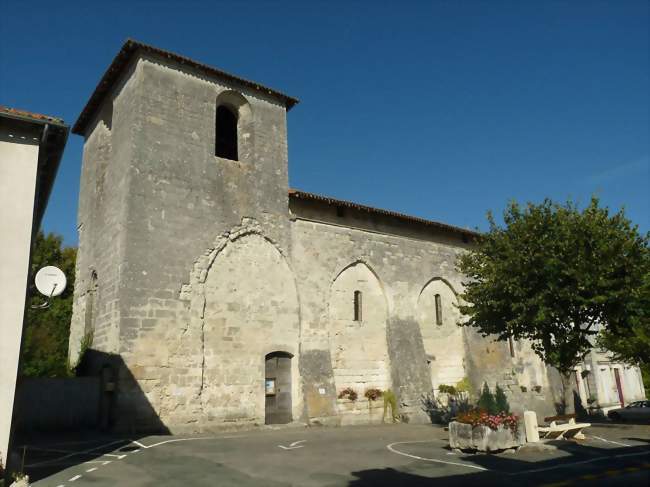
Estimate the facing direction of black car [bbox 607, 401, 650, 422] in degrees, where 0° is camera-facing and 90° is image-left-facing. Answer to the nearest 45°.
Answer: approximately 90°

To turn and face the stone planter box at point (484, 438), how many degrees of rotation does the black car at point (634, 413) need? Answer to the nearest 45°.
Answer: approximately 90° to its left

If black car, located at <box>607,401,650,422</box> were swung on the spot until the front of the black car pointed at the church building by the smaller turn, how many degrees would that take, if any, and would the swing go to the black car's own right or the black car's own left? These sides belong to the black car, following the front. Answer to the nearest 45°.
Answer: approximately 45° to the black car's own left

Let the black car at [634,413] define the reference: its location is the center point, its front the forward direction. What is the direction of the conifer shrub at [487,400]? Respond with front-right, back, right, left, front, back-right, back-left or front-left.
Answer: front-left

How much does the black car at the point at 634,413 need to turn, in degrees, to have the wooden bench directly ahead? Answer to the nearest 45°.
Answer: approximately 90° to its left

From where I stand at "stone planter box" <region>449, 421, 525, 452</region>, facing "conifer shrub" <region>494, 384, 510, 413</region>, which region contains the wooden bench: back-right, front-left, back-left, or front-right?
front-right
